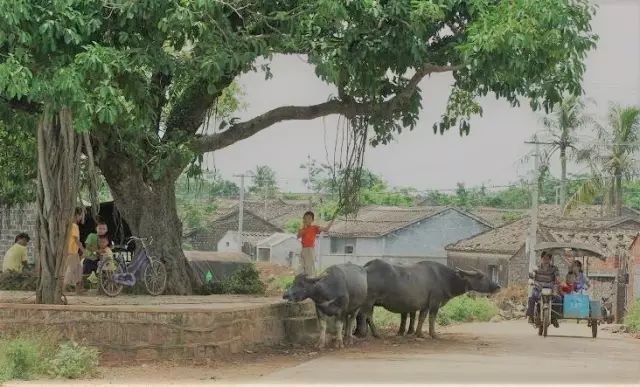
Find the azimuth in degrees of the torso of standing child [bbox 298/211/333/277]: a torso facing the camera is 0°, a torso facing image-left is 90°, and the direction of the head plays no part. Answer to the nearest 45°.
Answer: approximately 0°

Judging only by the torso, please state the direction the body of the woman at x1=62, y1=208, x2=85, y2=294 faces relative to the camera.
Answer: to the viewer's right

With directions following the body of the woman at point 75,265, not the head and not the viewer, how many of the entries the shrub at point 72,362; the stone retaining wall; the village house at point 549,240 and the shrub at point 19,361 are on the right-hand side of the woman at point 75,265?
3

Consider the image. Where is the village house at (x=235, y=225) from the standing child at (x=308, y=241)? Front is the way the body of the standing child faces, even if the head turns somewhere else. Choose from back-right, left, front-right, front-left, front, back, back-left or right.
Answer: back

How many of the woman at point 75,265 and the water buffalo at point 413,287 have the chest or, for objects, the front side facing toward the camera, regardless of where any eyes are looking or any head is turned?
0

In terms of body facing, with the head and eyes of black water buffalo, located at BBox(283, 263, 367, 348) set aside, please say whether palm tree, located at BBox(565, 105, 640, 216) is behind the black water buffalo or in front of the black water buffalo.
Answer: behind

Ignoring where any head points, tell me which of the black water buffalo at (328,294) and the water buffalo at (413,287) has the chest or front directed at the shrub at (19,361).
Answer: the black water buffalo

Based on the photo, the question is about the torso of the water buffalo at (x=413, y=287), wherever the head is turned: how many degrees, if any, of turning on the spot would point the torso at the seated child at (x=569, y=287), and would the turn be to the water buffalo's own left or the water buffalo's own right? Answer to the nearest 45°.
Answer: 0° — it already faces them

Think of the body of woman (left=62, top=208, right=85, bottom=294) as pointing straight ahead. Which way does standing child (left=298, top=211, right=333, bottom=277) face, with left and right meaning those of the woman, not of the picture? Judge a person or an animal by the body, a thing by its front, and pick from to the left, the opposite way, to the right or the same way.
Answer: to the right

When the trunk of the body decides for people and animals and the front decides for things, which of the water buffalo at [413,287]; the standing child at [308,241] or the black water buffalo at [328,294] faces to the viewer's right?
the water buffalo

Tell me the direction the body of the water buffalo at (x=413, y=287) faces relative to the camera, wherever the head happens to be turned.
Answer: to the viewer's right

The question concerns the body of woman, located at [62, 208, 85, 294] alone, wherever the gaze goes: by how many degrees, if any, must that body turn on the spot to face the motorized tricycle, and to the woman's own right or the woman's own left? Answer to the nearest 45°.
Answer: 0° — they already face it

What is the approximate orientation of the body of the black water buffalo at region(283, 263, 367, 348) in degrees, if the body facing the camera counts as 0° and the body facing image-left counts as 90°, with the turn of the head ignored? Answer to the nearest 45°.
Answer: approximately 45°

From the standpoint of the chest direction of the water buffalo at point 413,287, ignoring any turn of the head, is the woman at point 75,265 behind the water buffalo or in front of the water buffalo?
behind

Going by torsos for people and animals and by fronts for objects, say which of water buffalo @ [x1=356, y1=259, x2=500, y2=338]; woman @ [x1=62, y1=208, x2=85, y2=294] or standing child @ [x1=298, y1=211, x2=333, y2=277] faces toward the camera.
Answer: the standing child

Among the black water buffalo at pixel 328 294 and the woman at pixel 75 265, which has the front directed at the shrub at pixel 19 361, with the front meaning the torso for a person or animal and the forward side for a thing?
the black water buffalo

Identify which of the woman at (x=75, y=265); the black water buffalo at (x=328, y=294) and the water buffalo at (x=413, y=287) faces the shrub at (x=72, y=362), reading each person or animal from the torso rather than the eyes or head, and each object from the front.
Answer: the black water buffalo

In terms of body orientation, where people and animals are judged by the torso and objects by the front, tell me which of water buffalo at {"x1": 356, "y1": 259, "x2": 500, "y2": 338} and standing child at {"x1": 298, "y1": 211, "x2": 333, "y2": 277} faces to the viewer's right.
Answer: the water buffalo

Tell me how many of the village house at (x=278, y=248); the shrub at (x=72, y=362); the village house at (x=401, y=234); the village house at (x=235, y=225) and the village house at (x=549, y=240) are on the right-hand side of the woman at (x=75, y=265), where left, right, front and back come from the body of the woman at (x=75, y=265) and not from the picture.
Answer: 1
